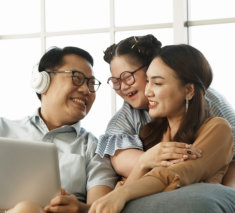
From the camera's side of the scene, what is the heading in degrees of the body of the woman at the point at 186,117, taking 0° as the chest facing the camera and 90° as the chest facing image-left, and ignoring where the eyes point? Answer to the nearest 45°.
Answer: approximately 45°

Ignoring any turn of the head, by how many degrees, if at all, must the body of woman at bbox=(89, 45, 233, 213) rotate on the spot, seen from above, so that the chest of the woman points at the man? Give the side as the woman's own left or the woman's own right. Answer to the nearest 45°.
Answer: approximately 90° to the woman's own right

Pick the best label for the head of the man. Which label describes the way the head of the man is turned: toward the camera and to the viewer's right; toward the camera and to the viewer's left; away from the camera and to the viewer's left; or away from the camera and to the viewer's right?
toward the camera and to the viewer's right

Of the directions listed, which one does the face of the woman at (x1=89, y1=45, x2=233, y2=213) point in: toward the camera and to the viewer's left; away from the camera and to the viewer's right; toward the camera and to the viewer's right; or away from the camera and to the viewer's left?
toward the camera and to the viewer's left
